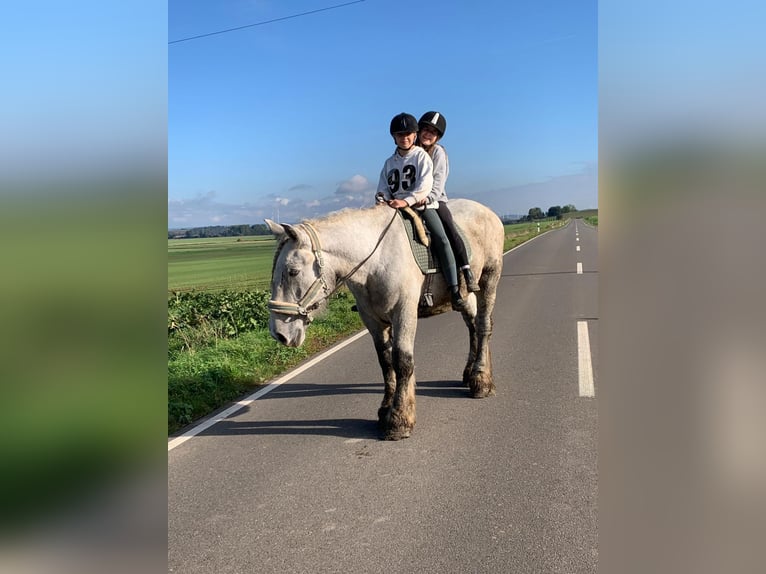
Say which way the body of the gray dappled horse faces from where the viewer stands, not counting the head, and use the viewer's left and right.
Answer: facing the viewer and to the left of the viewer
